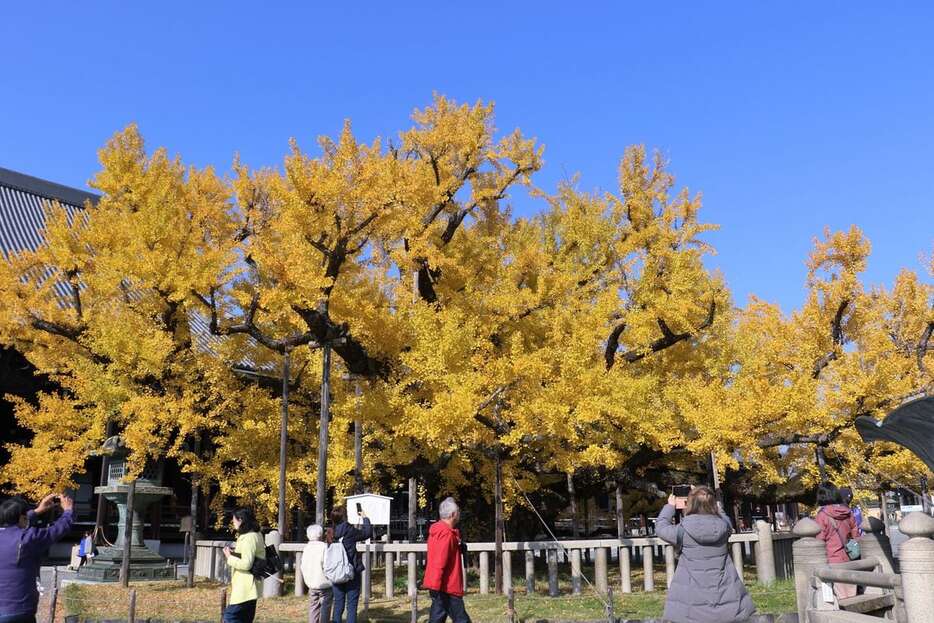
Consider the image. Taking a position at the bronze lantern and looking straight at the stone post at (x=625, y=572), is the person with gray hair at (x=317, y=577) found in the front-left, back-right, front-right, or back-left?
front-right

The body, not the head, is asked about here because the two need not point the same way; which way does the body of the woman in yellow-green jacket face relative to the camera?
to the viewer's left

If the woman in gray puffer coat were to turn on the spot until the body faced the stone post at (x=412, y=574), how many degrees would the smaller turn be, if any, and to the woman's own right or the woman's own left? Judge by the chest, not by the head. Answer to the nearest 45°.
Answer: approximately 45° to the woman's own left

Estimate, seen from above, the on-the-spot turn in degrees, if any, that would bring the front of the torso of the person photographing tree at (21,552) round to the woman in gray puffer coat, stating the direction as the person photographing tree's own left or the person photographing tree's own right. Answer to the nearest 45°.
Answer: approximately 90° to the person photographing tree's own right

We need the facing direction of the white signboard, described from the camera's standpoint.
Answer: facing the viewer

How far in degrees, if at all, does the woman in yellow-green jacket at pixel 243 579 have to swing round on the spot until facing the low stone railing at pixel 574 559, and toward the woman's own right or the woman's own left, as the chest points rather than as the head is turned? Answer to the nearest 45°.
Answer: approximately 135° to the woman's own right

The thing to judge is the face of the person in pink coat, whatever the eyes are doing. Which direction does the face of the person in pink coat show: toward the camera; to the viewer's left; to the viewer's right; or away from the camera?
away from the camera

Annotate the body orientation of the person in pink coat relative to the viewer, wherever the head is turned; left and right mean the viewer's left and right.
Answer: facing away from the viewer and to the left of the viewer

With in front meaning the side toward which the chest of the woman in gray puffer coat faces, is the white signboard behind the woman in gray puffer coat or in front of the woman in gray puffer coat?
in front

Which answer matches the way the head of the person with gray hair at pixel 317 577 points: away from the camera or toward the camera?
away from the camera

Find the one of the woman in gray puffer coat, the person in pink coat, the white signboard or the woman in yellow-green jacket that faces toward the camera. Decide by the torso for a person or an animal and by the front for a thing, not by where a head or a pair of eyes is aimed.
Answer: the white signboard

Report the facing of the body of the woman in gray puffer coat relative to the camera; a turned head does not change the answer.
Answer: away from the camera

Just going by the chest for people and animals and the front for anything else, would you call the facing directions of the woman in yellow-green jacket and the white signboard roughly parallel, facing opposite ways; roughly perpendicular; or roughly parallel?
roughly perpendicular
